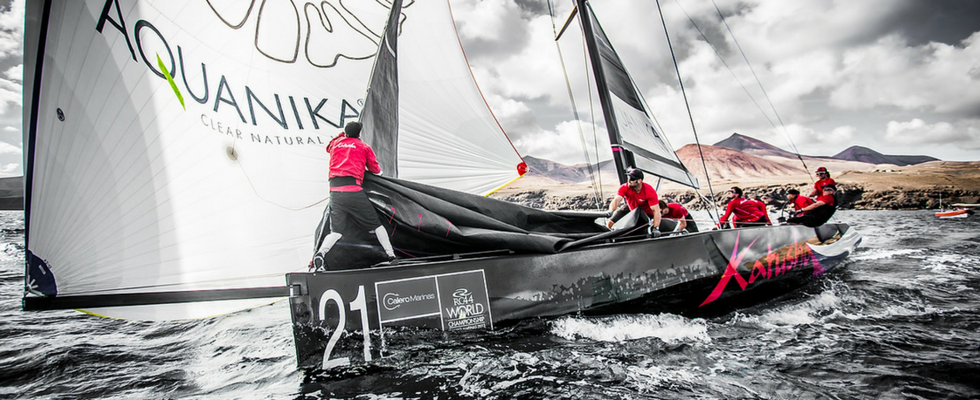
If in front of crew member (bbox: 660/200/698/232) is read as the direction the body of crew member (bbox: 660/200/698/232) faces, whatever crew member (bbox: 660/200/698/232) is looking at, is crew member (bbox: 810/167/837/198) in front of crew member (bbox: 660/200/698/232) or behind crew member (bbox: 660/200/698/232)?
behind

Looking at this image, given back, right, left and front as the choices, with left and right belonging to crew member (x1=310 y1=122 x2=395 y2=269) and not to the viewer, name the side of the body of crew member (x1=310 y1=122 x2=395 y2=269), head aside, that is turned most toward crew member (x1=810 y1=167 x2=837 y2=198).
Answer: right

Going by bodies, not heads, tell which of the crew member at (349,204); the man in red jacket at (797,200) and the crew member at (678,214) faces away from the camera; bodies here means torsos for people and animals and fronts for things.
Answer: the crew member at (349,204)

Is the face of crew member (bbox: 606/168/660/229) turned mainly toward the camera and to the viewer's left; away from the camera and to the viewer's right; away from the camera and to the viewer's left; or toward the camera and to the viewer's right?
toward the camera and to the viewer's left

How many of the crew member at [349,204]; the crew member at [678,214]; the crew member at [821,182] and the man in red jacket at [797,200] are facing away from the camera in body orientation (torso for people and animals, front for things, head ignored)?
1

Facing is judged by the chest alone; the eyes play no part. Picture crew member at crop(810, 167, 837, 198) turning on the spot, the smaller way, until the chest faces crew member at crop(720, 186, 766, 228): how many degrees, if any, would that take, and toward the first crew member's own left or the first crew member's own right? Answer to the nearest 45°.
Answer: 0° — they already face them

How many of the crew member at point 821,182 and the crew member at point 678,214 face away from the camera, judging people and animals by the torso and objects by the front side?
0

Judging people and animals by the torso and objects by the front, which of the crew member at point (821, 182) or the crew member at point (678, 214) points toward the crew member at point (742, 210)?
the crew member at point (821, 182)

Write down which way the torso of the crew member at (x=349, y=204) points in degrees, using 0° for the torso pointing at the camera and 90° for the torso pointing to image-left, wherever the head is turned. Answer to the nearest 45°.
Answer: approximately 180°
